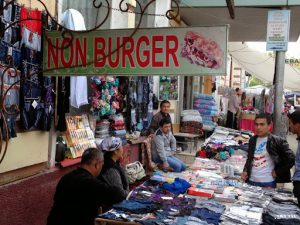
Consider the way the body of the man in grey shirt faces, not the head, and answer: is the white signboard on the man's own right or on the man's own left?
on the man's own left

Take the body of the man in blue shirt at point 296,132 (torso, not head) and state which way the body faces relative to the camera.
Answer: to the viewer's left

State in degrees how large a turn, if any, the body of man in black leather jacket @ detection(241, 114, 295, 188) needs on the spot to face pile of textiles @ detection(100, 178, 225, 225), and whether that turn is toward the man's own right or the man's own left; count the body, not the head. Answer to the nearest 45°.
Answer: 0° — they already face it

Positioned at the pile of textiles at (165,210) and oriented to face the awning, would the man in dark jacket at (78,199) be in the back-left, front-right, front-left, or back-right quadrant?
back-left

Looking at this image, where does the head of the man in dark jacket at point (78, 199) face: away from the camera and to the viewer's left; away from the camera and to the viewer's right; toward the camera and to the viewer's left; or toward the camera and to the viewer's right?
away from the camera and to the viewer's right

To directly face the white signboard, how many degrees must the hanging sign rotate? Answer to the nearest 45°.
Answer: approximately 135° to its left

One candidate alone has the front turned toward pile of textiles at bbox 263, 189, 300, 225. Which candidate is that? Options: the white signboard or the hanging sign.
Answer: the white signboard

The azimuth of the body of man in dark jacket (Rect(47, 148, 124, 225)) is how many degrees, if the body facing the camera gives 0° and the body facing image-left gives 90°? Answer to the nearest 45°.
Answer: approximately 225°

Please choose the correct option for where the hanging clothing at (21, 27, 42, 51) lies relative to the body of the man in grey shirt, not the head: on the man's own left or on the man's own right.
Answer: on the man's own right
